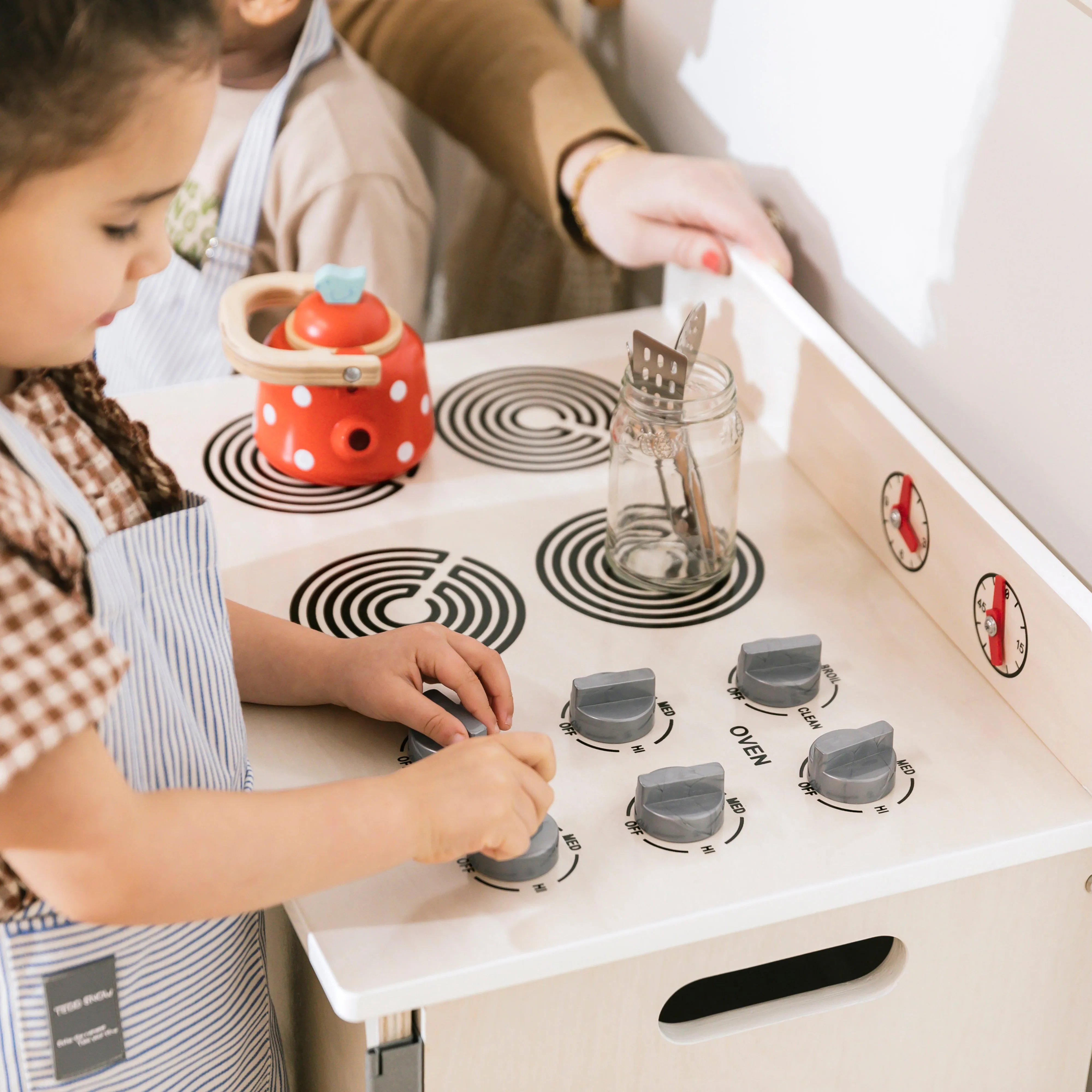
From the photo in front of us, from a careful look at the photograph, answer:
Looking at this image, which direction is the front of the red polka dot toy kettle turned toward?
toward the camera

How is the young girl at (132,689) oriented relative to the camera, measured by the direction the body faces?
to the viewer's right

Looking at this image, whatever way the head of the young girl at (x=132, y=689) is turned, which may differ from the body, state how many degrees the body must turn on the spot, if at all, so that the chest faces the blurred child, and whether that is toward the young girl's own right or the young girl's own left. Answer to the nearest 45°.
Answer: approximately 90° to the young girl's own left

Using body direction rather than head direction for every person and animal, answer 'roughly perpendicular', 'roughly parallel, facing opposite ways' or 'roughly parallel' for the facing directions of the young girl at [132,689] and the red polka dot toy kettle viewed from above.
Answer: roughly perpendicular

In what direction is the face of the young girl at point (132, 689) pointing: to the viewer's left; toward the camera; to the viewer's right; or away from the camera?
to the viewer's right

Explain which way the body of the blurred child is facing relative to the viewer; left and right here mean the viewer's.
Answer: facing the viewer and to the left of the viewer

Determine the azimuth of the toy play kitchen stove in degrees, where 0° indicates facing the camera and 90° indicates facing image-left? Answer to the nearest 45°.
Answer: approximately 90°
